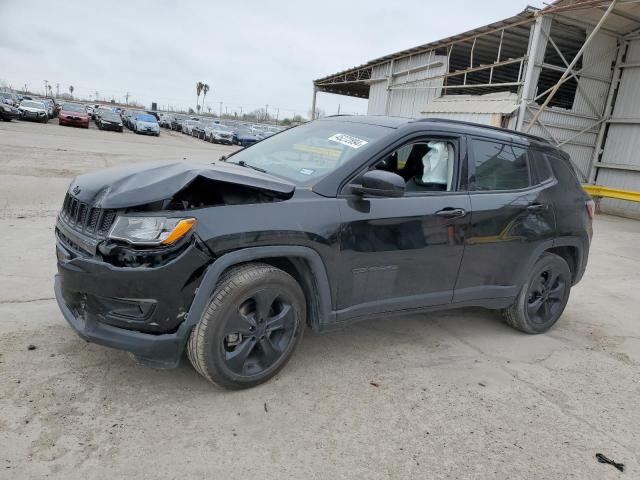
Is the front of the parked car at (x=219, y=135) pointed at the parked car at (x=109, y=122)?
no

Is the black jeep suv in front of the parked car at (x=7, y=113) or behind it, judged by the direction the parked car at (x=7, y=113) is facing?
in front

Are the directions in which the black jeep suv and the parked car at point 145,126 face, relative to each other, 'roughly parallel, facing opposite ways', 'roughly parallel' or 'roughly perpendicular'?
roughly perpendicular

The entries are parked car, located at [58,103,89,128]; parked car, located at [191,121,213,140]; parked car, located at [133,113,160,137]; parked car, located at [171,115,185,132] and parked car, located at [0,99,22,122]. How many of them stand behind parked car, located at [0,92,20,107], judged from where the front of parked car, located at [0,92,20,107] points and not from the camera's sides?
0

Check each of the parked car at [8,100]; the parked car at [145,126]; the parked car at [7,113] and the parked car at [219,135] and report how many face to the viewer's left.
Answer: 0

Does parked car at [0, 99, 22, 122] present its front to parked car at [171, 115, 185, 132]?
no

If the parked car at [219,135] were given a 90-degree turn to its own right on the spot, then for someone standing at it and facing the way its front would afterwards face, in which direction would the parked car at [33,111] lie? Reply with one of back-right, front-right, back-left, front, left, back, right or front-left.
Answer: front-right

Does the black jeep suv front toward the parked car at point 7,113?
no

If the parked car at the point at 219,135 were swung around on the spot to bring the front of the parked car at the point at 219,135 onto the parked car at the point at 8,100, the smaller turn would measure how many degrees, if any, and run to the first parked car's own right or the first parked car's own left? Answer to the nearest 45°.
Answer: approximately 180°

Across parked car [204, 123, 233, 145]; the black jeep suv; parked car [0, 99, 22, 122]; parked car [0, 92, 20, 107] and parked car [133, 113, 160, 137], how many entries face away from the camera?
0

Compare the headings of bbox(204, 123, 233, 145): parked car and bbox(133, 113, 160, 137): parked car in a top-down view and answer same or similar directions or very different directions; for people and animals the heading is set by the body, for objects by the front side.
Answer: same or similar directions

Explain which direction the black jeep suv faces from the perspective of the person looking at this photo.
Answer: facing the viewer and to the left of the viewer

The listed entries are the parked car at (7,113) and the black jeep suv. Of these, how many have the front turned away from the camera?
0

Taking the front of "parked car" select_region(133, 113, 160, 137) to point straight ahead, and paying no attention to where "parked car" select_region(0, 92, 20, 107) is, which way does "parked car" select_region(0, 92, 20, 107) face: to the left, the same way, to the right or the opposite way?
the same way

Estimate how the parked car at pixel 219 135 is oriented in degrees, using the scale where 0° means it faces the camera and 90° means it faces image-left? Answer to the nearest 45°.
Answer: approximately 315°

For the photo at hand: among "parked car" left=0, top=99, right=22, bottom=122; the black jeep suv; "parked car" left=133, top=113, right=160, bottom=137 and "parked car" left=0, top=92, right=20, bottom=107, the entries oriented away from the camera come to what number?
0

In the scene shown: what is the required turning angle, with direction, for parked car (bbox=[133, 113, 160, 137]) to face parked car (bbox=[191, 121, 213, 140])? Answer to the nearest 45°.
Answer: approximately 90° to its left

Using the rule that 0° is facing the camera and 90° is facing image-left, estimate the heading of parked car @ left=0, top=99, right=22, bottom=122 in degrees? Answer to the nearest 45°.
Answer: approximately 315°

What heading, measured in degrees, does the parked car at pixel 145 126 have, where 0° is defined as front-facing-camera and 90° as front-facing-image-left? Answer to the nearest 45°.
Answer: approximately 315°

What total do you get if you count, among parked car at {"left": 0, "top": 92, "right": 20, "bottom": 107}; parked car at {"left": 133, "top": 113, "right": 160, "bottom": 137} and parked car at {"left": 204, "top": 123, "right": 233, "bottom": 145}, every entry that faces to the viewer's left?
0
